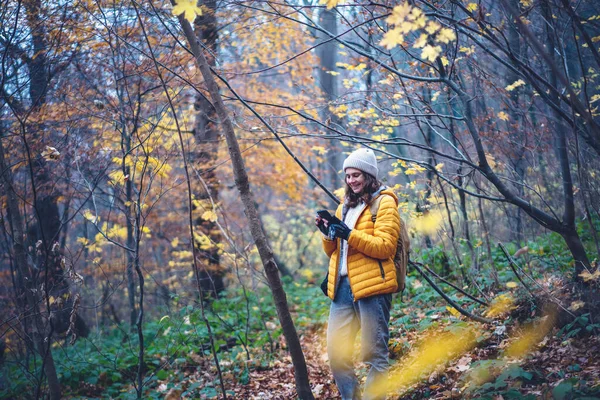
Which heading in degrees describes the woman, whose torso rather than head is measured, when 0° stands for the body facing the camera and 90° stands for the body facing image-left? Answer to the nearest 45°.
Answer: approximately 45°

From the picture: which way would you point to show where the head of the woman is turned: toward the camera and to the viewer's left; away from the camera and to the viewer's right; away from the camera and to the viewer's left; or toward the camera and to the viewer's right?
toward the camera and to the viewer's left

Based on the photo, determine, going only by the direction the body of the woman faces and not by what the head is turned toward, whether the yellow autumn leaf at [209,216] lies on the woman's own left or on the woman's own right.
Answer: on the woman's own right
